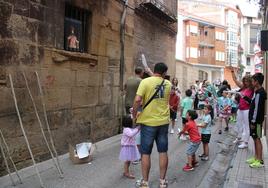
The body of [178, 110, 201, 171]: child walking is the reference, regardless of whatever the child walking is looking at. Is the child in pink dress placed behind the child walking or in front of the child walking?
in front

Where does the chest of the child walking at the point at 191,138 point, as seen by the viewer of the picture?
to the viewer's left

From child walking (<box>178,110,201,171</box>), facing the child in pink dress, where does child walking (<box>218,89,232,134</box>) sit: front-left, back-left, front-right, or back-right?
back-right

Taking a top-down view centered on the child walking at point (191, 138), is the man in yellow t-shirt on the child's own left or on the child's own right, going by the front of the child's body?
on the child's own left

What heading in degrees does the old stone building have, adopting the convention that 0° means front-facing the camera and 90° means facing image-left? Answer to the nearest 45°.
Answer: approximately 315°

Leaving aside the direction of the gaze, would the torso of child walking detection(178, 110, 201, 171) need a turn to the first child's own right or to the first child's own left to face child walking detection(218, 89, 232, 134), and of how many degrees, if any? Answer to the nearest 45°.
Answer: approximately 90° to the first child's own right
